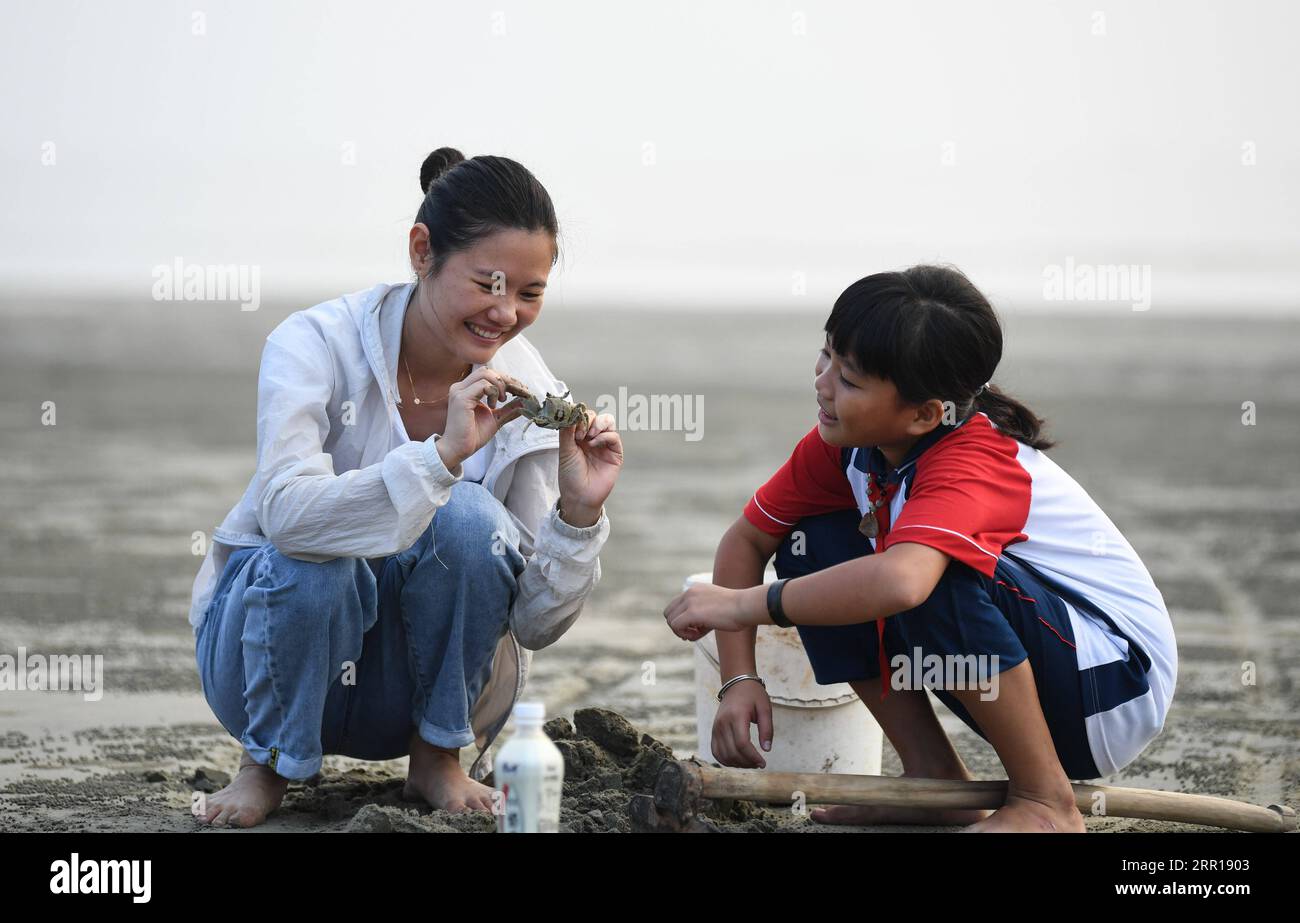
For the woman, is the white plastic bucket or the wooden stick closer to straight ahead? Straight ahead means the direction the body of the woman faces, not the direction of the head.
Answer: the wooden stick

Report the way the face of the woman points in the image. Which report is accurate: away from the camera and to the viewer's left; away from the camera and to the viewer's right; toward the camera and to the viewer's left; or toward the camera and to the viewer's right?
toward the camera and to the viewer's right

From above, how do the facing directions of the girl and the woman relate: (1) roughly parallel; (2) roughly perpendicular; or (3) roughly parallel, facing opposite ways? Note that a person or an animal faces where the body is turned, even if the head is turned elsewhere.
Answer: roughly perpendicular

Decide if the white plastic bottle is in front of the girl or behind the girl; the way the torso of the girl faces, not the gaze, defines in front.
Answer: in front

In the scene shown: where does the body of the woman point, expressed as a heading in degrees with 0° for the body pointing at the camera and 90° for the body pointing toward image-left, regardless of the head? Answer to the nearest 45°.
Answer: approximately 315°

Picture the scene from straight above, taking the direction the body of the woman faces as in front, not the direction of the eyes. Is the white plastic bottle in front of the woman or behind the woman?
in front

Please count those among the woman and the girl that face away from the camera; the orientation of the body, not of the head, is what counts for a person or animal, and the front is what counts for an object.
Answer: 0
